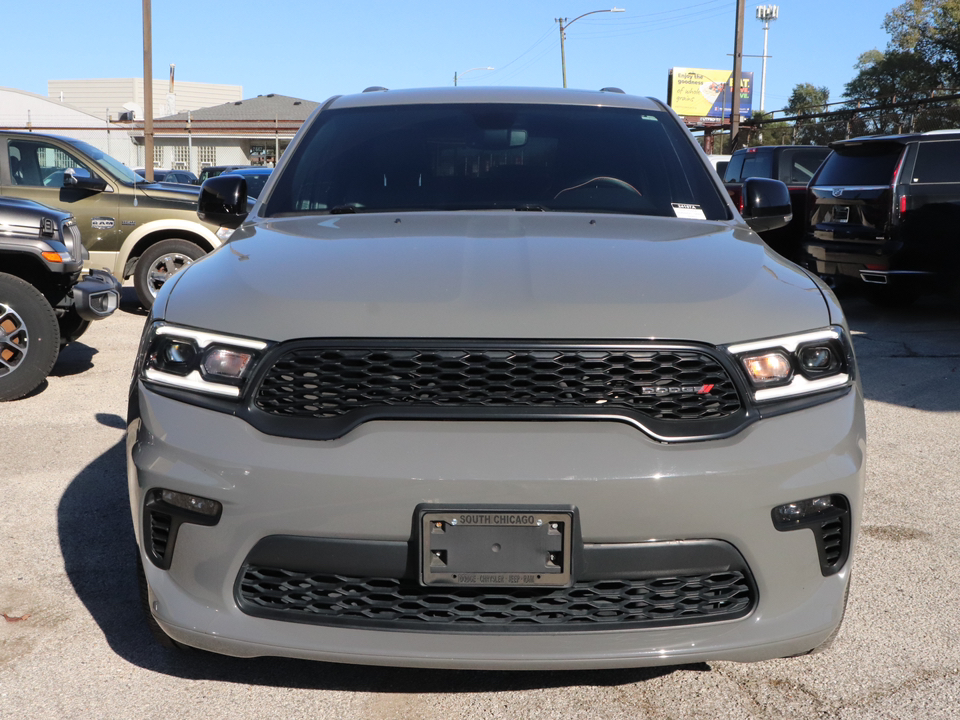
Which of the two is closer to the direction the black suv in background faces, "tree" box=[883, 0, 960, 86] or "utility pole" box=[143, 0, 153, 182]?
the tree

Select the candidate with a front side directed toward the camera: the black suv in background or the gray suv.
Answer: the gray suv

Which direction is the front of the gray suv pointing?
toward the camera

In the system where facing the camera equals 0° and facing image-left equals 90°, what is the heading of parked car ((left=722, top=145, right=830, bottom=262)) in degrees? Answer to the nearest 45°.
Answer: approximately 225°

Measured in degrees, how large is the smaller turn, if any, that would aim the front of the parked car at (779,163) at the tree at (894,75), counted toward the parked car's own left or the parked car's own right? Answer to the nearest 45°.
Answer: approximately 45° to the parked car's own left

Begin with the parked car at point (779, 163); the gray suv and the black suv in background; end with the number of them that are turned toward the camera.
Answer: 1

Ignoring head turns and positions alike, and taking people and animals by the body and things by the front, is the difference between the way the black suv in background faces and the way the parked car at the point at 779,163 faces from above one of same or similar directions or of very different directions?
same or similar directions

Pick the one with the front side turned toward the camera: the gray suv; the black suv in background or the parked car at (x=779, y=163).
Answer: the gray suv

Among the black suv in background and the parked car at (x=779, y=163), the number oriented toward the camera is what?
0

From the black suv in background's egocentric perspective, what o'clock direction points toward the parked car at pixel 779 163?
The parked car is roughly at 10 o'clock from the black suv in background.
